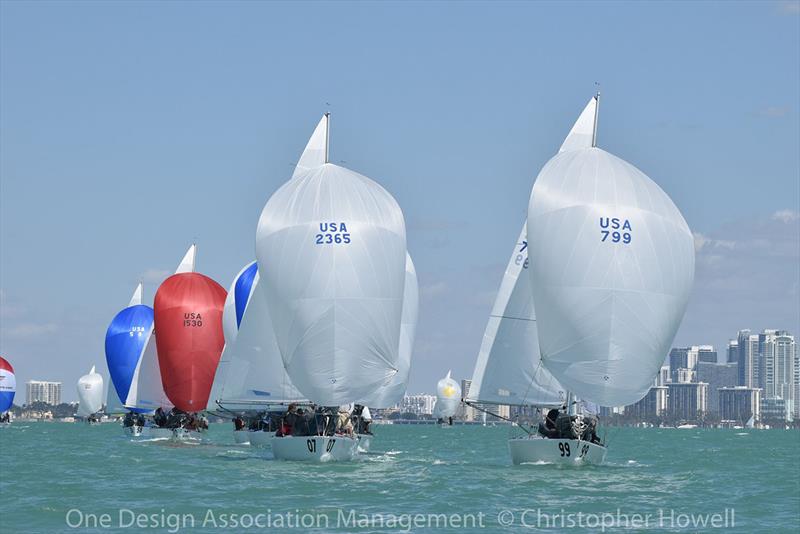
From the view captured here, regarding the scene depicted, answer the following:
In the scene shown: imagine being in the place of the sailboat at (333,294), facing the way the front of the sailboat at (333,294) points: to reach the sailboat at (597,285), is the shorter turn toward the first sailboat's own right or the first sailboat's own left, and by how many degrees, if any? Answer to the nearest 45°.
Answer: approximately 45° to the first sailboat's own left

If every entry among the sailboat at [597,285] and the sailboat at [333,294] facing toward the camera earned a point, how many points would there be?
2

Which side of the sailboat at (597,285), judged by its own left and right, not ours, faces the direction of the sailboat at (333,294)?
right

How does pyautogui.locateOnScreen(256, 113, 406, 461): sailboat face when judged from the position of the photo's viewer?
facing the viewer

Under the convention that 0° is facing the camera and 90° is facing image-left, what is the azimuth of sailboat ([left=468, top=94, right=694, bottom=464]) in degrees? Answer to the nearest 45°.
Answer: approximately 0°
